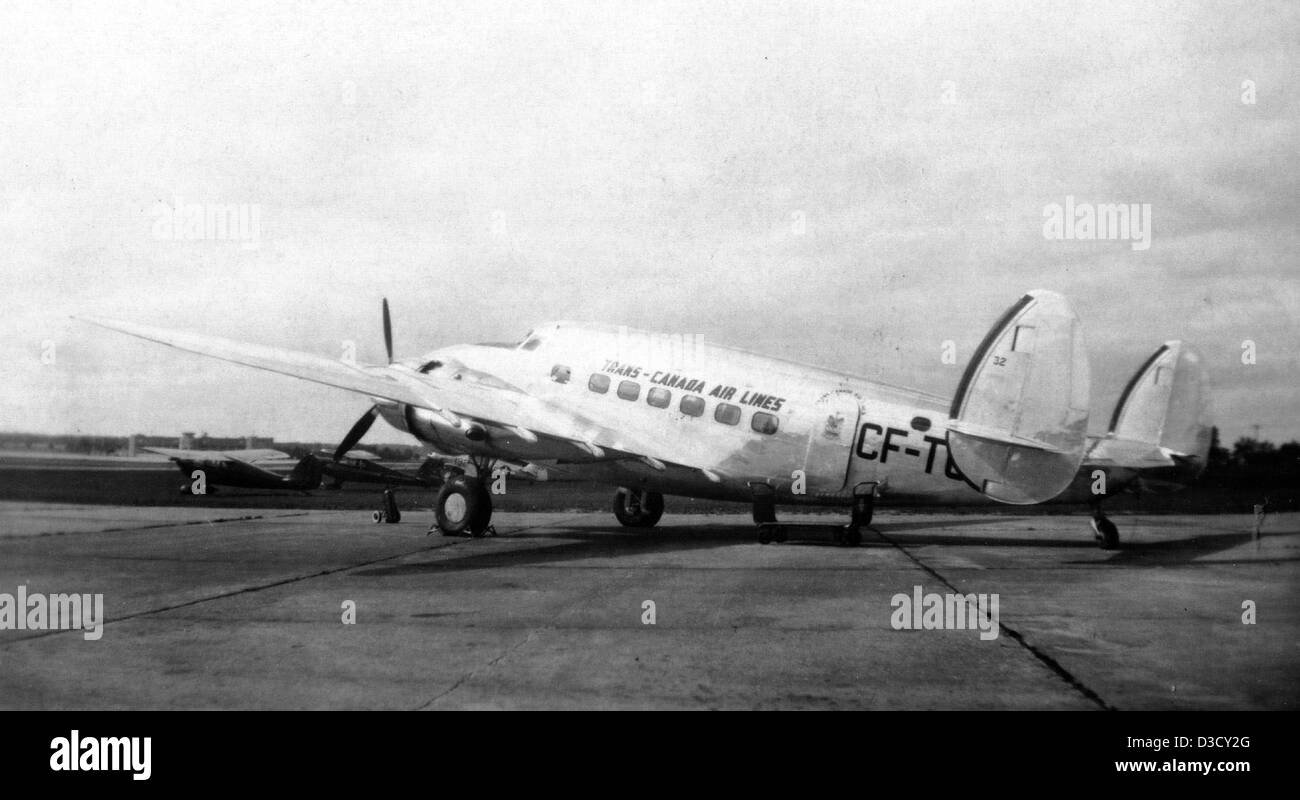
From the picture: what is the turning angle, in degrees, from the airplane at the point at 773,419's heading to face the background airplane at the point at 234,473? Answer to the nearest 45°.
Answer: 0° — it already faces it
